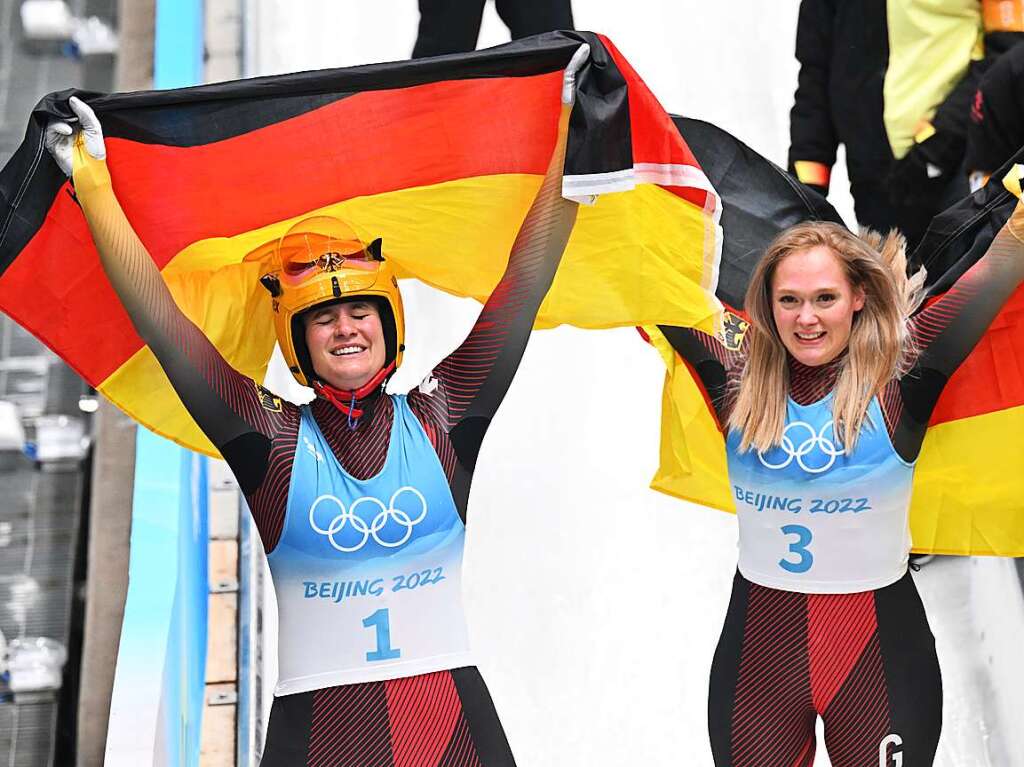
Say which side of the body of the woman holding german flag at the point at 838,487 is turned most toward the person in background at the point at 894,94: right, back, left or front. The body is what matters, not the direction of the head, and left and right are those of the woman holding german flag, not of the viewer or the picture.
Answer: back

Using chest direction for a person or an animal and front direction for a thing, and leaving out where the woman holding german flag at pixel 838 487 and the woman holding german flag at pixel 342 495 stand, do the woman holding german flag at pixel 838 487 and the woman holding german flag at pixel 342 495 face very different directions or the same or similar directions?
same or similar directions

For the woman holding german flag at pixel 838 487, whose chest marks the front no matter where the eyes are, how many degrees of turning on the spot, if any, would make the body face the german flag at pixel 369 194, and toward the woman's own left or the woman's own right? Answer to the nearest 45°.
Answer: approximately 90° to the woman's own right

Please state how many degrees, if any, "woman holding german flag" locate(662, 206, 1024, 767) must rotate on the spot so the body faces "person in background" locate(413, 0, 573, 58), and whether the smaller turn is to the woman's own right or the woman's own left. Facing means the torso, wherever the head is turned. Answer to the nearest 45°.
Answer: approximately 135° to the woman's own right

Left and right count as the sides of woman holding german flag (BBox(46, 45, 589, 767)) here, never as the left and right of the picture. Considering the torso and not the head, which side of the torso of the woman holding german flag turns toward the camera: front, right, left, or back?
front

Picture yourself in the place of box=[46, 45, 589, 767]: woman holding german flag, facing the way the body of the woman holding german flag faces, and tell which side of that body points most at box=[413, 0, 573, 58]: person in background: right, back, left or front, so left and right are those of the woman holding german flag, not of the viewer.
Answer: back

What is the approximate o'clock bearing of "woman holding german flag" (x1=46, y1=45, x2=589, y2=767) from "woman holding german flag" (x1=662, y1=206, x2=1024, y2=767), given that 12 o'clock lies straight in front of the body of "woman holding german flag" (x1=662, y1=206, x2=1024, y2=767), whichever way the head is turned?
"woman holding german flag" (x1=46, y1=45, x2=589, y2=767) is roughly at 2 o'clock from "woman holding german flag" (x1=662, y1=206, x2=1024, y2=767).
